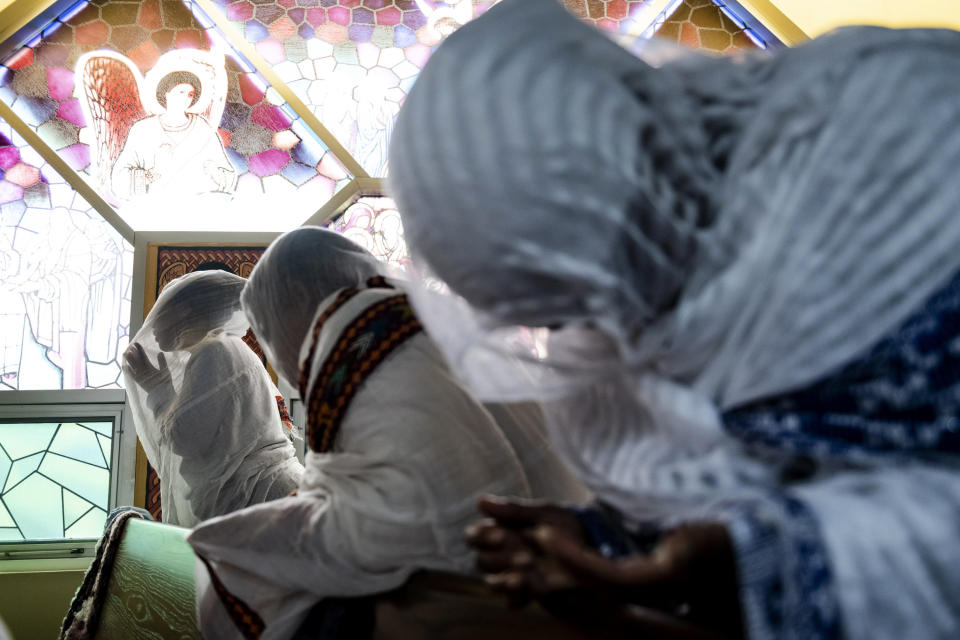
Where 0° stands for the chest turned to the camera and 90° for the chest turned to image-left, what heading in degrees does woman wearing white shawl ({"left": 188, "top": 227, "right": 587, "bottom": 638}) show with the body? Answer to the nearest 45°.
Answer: approximately 90°

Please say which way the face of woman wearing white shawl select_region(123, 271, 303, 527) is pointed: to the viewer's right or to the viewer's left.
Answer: to the viewer's left

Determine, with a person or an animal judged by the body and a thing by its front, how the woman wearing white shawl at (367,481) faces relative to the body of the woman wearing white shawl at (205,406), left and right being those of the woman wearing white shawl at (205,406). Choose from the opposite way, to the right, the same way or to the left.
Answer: the same way

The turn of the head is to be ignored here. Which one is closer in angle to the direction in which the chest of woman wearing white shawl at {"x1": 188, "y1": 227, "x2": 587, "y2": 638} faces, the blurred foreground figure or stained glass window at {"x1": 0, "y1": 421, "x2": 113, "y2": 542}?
the stained glass window

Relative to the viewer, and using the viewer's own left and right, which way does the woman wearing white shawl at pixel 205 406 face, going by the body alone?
facing to the left of the viewer

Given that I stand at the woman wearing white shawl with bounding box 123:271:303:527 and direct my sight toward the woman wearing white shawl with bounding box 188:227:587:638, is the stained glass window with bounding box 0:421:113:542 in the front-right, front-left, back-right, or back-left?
back-right

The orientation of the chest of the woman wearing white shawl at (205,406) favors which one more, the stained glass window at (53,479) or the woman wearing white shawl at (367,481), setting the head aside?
the stained glass window

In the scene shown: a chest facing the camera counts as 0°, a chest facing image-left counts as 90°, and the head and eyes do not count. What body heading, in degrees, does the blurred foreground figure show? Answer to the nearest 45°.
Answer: approximately 90°

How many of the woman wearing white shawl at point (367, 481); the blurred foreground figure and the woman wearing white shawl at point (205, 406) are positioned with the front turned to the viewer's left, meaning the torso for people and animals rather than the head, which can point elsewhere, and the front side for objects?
3

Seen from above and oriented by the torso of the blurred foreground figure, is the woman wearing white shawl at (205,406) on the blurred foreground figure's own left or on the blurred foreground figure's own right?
on the blurred foreground figure's own right

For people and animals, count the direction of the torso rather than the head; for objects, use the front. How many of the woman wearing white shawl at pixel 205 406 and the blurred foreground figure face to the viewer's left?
2

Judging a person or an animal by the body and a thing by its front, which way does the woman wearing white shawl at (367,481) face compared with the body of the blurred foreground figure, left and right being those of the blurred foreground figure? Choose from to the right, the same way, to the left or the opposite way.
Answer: the same way
